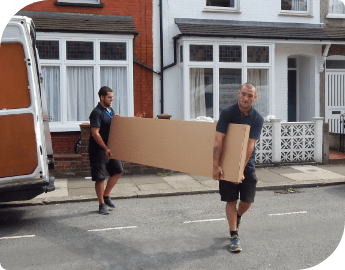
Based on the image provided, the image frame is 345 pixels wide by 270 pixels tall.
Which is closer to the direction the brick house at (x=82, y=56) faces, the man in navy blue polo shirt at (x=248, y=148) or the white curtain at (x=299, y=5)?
the man in navy blue polo shirt

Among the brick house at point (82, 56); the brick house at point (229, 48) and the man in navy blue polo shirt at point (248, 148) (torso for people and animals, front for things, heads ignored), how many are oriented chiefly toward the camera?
3

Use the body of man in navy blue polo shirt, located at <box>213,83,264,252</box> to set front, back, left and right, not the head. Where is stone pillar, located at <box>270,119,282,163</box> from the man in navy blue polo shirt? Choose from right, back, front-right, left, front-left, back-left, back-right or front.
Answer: back

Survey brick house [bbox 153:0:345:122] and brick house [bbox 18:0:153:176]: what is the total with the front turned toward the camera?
2

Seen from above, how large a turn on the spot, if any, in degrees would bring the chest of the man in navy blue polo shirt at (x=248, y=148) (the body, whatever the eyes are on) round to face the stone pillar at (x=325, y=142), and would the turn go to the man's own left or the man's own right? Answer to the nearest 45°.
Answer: approximately 180°

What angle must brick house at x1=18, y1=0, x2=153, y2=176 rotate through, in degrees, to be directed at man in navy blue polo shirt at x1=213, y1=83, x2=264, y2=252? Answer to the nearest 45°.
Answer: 0° — it already faces them

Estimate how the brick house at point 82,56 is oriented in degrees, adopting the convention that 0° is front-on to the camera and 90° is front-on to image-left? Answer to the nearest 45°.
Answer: approximately 0°

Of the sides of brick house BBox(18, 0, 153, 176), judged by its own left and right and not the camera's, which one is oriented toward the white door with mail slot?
left

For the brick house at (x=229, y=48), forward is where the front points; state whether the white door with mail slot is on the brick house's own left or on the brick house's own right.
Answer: on the brick house's own left

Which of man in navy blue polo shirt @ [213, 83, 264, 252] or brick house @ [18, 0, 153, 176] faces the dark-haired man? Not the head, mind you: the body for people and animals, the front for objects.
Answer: the brick house
